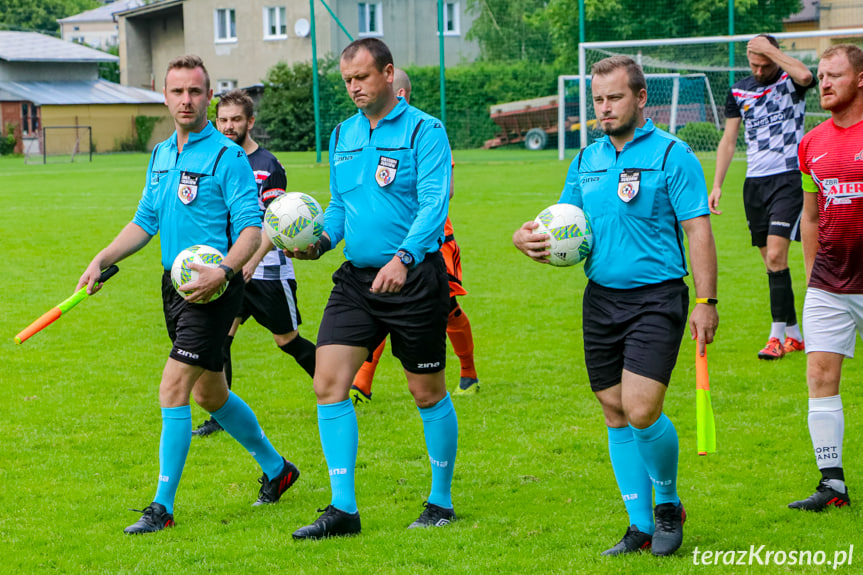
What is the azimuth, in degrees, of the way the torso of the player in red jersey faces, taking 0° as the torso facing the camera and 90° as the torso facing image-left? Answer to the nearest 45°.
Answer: approximately 45°

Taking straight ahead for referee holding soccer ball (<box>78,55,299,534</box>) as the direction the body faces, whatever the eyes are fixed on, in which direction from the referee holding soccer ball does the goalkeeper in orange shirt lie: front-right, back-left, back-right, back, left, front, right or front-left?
back

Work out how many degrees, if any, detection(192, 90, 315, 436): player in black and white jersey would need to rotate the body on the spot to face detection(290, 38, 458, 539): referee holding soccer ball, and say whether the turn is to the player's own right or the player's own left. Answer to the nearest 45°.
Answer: approximately 45° to the player's own left

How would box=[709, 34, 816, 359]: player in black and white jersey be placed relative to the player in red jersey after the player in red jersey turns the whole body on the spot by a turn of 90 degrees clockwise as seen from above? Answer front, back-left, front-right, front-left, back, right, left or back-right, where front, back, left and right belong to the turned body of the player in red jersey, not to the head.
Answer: front-right

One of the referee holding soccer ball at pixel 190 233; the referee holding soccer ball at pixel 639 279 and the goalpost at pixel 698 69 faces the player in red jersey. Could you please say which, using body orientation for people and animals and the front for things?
the goalpost

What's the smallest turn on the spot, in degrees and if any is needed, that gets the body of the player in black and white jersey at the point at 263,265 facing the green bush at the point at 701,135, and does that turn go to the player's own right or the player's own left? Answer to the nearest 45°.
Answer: approximately 180°

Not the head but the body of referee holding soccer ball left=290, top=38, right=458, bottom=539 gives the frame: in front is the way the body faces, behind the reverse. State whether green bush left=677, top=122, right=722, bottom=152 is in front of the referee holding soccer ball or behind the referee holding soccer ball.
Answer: behind

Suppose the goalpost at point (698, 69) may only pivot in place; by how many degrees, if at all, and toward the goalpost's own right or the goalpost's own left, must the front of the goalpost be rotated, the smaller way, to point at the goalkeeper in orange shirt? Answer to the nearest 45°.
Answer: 0° — it already faces them

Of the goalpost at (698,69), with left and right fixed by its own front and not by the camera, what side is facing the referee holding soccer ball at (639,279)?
front

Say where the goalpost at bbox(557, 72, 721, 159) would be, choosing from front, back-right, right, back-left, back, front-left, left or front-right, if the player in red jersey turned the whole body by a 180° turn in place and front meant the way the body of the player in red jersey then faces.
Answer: front-left

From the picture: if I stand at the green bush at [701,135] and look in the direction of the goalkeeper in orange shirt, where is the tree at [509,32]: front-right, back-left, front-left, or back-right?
back-right
